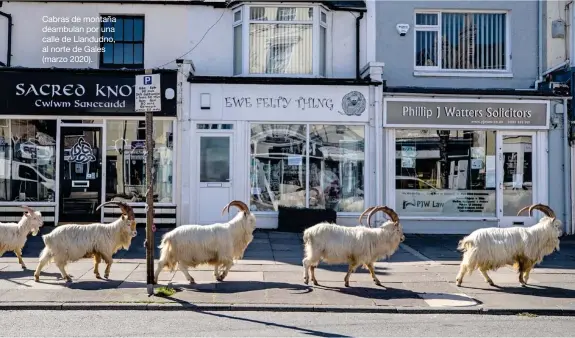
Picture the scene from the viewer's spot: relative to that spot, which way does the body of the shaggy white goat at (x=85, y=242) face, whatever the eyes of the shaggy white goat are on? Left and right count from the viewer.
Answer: facing to the right of the viewer

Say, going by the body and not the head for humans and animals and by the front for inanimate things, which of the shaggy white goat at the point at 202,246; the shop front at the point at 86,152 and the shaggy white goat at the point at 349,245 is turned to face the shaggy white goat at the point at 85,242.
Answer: the shop front

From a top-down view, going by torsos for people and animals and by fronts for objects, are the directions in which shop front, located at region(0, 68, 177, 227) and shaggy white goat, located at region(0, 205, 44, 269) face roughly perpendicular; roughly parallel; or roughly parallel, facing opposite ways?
roughly perpendicular

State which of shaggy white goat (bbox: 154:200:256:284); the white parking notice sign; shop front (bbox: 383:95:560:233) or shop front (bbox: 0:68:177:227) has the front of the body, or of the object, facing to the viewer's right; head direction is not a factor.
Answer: the shaggy white goat

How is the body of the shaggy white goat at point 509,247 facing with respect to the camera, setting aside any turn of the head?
to the viewer's right

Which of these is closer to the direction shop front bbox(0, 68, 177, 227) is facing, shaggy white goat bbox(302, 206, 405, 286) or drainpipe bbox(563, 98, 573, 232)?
the shaggy white goat

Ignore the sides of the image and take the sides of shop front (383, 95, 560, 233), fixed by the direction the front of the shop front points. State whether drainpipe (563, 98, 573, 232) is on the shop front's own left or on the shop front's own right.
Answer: on the shop front's own left

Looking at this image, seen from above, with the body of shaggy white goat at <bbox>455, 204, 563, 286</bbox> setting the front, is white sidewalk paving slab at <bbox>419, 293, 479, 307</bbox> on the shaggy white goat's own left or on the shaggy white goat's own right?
on the shaggy white goat's own right

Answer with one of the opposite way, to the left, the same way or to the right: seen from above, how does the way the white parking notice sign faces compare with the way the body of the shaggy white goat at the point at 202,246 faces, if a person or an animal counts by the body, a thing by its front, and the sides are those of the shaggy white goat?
to the right

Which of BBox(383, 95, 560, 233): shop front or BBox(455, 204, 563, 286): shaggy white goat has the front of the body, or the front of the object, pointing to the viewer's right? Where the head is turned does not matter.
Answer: the shaggy white goat

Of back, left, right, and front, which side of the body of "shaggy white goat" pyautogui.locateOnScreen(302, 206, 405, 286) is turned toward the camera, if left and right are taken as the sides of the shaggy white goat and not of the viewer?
right

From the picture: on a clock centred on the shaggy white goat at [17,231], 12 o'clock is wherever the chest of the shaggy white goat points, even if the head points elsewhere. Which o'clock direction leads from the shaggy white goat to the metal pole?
The metal pole is roughly at 2 o'clock from the shaggy white goat.

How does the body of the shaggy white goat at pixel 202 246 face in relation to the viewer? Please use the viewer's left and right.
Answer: facing to the right of the viewer

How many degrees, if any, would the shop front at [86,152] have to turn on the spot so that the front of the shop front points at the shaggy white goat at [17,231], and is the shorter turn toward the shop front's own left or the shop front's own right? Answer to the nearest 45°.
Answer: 0° — it already faces it

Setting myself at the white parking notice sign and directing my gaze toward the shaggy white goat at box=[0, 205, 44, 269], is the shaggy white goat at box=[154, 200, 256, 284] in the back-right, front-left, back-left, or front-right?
back-right
